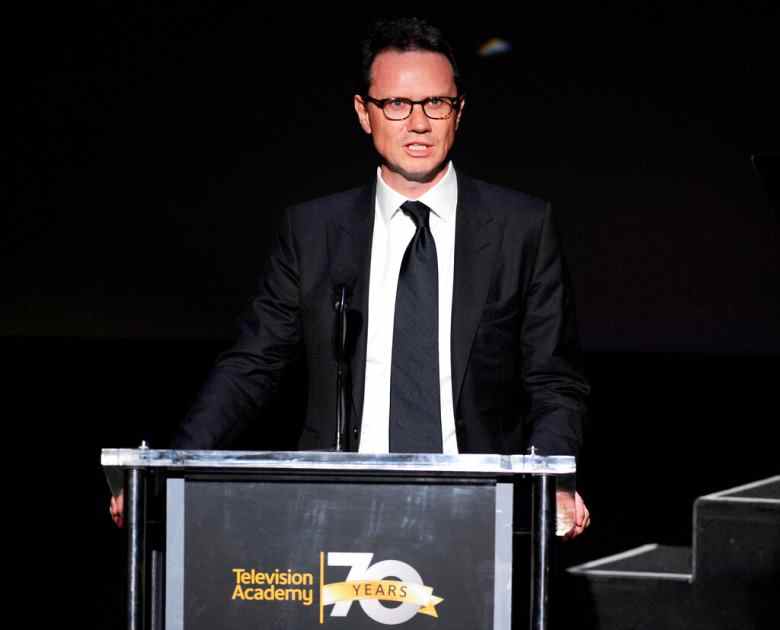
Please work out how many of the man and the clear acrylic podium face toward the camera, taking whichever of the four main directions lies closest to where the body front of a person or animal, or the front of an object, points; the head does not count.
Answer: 2

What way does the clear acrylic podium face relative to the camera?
toward the camera

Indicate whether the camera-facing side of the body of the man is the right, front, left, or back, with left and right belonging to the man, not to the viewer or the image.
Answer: front

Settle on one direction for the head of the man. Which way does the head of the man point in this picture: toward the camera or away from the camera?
toward the camera

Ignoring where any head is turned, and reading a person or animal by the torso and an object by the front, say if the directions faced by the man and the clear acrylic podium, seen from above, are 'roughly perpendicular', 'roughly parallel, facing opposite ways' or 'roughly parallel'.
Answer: roughly parallel
